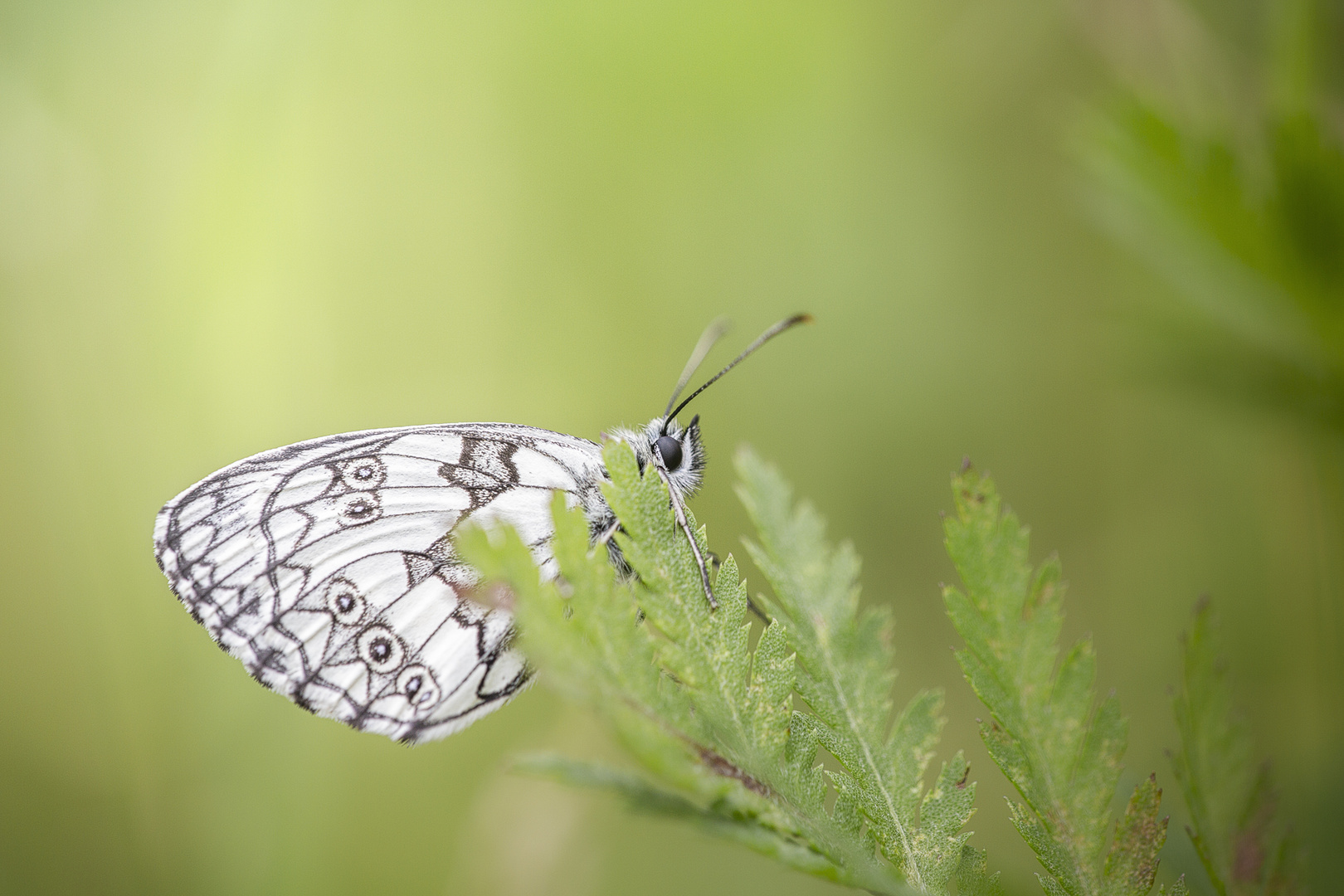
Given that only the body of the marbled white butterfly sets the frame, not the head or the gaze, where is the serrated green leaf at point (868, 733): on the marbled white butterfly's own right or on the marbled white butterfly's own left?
on the marbled white butterfly's own right

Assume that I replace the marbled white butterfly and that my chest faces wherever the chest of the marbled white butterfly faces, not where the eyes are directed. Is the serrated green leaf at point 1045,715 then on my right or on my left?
on my right

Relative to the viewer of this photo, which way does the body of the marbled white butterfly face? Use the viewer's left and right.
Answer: facing to the right of the viewer

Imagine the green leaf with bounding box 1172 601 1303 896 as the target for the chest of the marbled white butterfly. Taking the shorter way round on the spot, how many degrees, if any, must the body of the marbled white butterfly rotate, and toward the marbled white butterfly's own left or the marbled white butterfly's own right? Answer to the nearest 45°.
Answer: approximately 45° to the marbled white butterfly's own right
